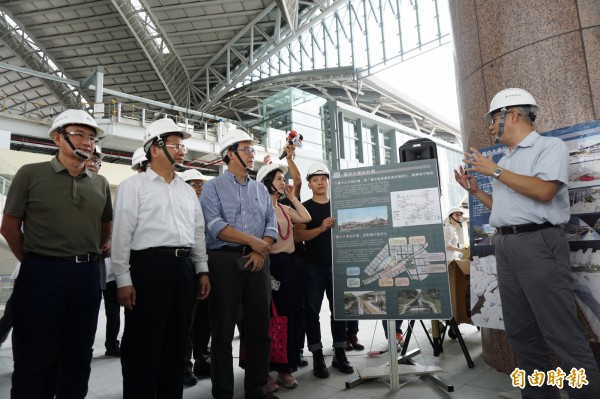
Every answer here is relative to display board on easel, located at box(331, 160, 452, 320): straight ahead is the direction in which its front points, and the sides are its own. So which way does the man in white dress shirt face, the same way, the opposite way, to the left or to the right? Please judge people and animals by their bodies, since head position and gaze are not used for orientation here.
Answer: to the left

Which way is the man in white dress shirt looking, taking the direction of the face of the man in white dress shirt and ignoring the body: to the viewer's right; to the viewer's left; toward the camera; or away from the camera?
to the viewer's right

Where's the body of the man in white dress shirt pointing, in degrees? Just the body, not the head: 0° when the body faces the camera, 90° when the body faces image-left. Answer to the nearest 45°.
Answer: approximately 315°

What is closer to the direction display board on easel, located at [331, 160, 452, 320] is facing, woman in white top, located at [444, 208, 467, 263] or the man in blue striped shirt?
the man in blue striped shirt

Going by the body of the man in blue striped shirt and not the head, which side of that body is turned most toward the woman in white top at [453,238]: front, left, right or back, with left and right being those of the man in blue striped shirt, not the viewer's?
left

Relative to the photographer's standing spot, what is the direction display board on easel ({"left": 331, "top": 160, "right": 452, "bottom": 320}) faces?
facing the viewer

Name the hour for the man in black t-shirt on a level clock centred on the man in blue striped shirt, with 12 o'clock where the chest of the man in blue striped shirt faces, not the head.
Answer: The man in black t-shirt is roughly at 9 o'clock from the man in blue striped shirt.

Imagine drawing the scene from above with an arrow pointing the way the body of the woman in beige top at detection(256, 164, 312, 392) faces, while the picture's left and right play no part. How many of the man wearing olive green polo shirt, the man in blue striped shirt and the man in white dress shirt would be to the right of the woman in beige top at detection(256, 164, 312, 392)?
3

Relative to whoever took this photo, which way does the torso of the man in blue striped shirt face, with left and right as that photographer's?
facing the viewer and to the right of the viewer

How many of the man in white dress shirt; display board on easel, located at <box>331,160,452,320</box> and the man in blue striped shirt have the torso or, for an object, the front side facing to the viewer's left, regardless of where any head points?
0

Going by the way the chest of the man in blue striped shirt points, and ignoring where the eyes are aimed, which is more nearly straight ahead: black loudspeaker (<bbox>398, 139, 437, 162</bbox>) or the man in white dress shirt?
the black loudspeaker

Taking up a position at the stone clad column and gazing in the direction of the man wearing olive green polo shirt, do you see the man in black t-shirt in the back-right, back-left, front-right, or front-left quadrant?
front-right

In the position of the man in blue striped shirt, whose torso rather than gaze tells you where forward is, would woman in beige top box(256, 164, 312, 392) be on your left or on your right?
on your left

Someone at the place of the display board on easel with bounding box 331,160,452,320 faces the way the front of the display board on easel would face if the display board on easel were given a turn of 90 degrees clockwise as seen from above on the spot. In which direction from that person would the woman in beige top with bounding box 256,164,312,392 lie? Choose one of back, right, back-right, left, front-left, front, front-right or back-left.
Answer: front

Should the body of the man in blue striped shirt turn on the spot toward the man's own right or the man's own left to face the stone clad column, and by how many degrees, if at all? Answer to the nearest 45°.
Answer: approximately 45° to the man's own left

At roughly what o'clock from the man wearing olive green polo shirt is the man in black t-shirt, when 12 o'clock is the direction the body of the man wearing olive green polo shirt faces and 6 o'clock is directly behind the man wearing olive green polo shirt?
The man in black t-shirt is roughly at 10 o'clock from the man wearing olive green polo shirt.

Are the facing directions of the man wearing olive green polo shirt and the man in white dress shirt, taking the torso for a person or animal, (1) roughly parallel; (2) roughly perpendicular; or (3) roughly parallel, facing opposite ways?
roughly parallel

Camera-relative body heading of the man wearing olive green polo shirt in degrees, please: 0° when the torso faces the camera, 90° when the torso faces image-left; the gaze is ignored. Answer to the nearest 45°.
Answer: approximately 315°
